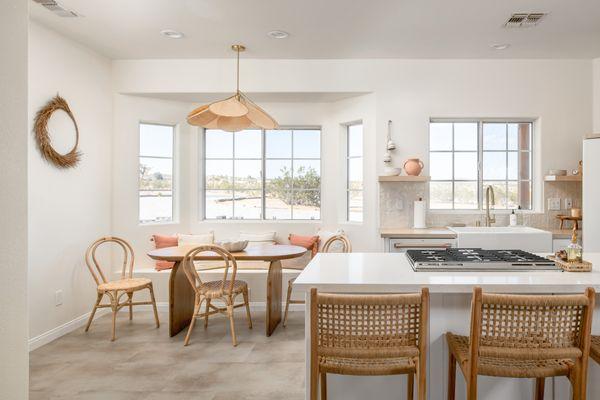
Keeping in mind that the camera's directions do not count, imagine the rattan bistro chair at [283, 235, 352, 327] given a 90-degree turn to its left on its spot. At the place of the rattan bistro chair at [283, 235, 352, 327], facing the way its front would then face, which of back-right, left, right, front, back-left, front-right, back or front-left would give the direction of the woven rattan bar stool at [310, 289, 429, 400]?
front-right

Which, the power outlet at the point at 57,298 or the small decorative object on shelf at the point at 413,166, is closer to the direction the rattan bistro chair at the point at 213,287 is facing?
the small decorative object on shelf

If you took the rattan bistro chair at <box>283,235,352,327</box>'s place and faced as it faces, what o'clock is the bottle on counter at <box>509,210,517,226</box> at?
The bottle on counter is roughly at 7 o'clock from the rattan bistro chair.

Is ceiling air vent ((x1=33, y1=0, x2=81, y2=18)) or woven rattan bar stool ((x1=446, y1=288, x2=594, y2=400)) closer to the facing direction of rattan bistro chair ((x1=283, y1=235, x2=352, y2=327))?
the ceiling air vent

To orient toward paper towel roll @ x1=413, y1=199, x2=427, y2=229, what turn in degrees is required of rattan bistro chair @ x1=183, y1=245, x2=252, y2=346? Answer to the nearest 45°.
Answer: approximately 45° to its right

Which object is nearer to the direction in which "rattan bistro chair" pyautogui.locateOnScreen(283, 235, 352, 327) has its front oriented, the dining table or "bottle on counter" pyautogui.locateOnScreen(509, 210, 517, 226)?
the dining table

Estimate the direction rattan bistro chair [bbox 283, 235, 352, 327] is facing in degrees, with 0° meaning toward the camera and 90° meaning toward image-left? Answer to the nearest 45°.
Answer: approximately 45°

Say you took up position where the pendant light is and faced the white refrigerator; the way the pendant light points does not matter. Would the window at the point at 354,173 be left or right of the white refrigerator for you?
left

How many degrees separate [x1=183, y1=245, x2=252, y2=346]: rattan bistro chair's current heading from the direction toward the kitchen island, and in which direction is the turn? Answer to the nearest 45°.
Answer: approximately 90° to its right

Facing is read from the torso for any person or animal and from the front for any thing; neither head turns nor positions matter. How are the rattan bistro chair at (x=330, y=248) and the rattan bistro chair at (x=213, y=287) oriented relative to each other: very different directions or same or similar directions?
very different directions

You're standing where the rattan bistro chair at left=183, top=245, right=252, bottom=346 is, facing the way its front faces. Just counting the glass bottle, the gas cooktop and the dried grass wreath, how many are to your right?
2

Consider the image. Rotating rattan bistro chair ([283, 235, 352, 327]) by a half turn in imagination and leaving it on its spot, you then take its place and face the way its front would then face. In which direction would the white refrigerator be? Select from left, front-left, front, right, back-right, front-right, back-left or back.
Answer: front-right

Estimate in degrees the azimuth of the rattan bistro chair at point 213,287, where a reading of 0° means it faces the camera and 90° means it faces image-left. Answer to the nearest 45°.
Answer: approximately 225°

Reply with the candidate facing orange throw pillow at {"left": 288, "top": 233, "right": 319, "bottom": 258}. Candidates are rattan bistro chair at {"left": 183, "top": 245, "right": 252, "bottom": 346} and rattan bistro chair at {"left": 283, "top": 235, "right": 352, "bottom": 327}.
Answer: rattan bistro chair at {"left": 183, "top": 245, "right": 252, "bottom": 346}
